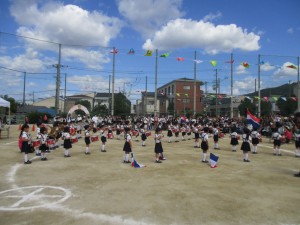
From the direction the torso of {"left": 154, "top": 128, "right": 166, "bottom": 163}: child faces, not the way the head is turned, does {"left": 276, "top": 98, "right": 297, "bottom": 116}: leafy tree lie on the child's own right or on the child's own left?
on the child's own left
